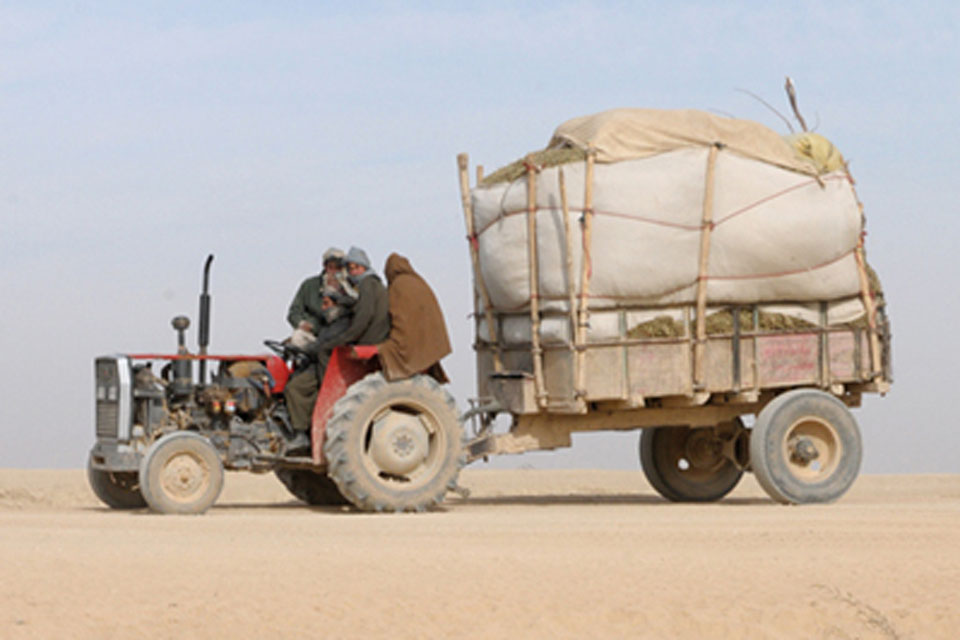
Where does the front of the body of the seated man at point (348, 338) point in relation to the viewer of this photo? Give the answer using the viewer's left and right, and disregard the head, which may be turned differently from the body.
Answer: facing to the left of the viewer

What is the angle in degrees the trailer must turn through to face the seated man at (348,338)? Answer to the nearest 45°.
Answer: approximately 45° to its right

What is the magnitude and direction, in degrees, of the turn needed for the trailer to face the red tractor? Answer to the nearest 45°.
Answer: approximately 45° to its right

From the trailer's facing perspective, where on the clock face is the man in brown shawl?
The man in brown shawl is roughly at 1 o'clock from the trailer.

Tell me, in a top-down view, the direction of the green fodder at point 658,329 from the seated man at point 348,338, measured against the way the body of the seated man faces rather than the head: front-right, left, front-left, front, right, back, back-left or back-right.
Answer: back

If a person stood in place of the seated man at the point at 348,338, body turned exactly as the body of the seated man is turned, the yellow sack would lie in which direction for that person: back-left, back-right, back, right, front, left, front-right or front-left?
back
